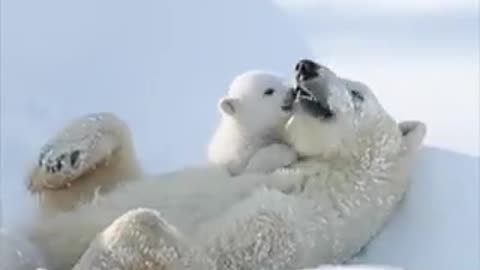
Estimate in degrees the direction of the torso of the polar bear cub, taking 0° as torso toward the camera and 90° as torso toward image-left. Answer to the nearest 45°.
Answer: approximately 270°
